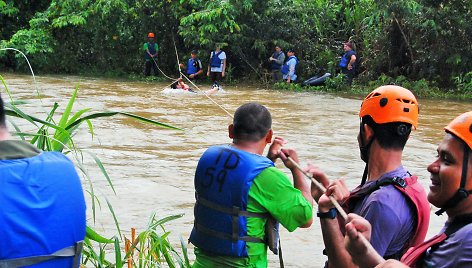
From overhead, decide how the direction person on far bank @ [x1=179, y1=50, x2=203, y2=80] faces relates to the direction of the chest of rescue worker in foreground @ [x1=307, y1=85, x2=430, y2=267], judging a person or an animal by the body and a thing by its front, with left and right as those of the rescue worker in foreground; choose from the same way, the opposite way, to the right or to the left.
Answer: to the left

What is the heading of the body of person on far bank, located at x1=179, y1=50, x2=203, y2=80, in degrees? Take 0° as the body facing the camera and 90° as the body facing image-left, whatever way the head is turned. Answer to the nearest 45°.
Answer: approximately 45°

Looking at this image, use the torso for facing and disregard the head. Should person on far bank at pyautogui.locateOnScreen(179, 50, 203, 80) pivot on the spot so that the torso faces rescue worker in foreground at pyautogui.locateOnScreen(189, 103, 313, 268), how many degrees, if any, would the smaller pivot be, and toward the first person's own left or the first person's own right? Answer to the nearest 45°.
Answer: approximately 45° to the first person's own left

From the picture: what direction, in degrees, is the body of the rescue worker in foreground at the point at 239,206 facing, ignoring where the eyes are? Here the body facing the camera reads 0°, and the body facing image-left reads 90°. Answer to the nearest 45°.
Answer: approximately 225°

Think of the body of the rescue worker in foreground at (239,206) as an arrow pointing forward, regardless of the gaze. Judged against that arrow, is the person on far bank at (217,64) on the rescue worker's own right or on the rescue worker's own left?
on the rescue worker's own left

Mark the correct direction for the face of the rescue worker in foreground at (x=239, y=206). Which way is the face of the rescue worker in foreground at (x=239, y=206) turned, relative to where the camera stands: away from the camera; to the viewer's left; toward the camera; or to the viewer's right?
away from the camera

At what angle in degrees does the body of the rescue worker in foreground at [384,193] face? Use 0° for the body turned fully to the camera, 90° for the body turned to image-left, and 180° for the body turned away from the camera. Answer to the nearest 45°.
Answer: approximately 135°

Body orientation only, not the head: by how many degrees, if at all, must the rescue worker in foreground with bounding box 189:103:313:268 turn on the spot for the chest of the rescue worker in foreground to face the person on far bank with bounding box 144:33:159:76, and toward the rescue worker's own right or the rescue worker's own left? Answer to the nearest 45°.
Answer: approximately 45° to the rescue worker's own left

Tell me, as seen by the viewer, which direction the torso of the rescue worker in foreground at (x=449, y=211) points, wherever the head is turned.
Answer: to the viewer's left

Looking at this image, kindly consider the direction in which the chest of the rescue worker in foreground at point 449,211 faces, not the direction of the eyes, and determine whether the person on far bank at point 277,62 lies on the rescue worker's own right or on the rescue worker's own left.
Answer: on the rescue worker's own right

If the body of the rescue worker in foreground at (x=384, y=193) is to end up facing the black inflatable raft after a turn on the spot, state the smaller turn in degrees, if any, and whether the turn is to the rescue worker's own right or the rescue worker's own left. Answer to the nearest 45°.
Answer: approximately 45° to the rescue worker's own right

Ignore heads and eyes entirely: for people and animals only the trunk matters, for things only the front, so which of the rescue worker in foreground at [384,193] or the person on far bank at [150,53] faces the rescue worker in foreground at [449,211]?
the person on far bank

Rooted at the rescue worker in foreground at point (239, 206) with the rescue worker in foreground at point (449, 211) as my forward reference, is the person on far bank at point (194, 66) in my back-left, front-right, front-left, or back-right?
back-left

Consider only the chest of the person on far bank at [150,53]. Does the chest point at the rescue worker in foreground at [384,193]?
yes
